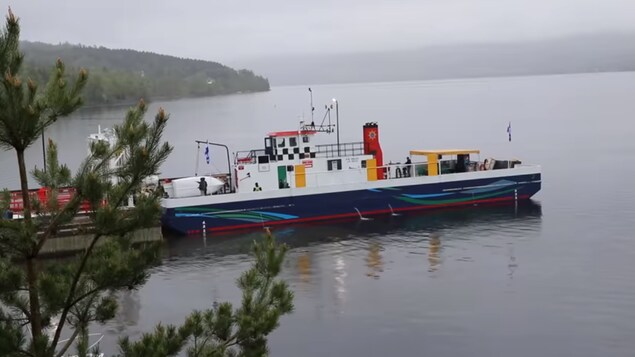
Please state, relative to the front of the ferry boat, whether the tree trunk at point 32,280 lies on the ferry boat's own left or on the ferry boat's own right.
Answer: on the ferry boat's own left

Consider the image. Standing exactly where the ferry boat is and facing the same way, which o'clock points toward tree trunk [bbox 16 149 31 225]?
The tree trunk is roughly at 9 o'clock from the ferry boat.

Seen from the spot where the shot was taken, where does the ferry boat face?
facing to the left of the viewer
